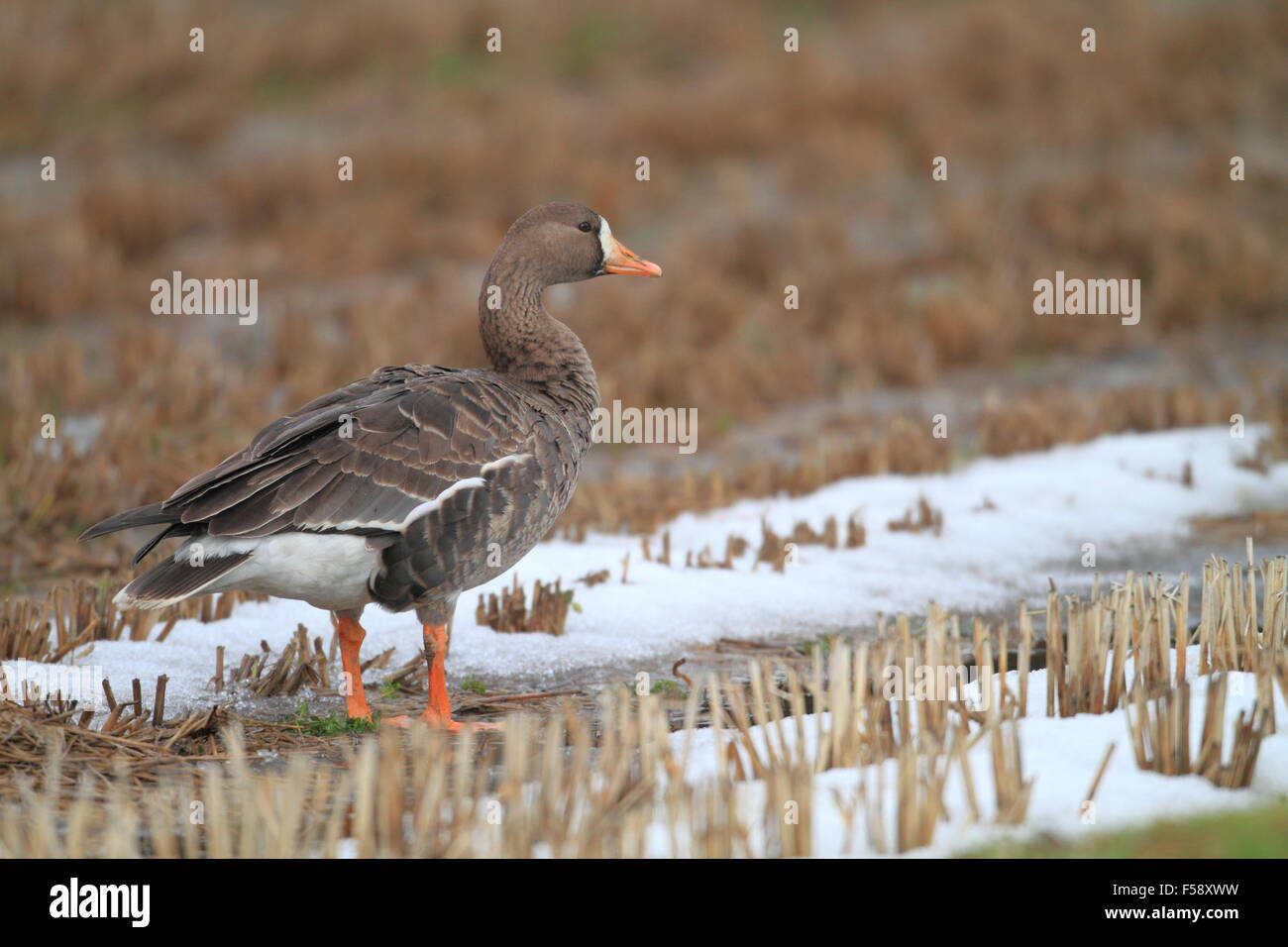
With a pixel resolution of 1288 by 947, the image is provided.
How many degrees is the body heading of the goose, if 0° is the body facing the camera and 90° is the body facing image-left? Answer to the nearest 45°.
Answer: approximately 270°
